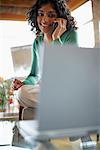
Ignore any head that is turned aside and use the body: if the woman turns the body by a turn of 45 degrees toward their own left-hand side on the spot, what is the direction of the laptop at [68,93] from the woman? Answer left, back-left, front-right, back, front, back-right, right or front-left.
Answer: front

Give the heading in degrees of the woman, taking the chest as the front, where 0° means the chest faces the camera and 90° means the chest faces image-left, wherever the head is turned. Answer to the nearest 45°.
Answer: approximately 45°

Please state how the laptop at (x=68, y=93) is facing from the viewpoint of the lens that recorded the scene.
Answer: facing away from the viewer and to the left of the viewer

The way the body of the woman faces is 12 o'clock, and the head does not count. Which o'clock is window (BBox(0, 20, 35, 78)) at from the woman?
The window is roughly at 4 o'clock from the woman.

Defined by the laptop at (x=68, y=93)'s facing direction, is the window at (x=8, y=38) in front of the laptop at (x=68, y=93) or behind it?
in front
